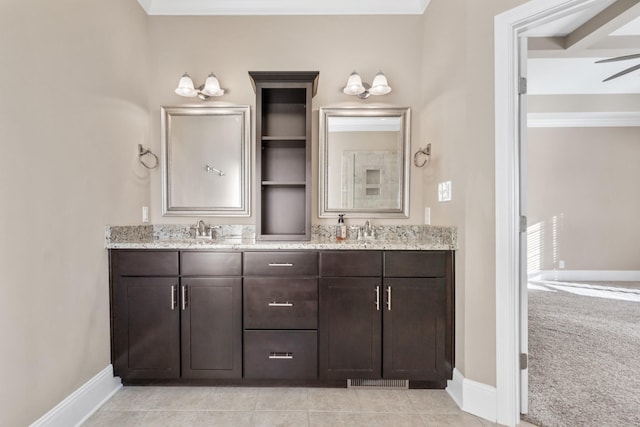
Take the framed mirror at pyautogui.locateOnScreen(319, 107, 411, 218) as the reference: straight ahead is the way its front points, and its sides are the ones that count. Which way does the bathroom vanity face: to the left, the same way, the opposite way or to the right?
the same way

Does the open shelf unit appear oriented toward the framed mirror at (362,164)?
no

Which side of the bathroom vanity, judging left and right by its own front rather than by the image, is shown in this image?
front

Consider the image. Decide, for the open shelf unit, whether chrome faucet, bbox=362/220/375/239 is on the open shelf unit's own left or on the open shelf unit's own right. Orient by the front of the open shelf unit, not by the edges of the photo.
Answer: on the open shelf unit's own left

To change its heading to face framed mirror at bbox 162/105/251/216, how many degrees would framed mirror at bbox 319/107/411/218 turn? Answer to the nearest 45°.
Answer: approximately 90° to its right

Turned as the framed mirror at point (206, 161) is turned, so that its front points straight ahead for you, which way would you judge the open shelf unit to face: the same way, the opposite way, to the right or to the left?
the same way

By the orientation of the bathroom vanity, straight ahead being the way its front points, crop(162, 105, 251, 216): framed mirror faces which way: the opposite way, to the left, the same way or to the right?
the same way

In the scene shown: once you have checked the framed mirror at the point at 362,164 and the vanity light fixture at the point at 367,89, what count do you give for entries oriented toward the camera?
2

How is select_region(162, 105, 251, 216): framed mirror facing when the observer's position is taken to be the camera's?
facing the viewer

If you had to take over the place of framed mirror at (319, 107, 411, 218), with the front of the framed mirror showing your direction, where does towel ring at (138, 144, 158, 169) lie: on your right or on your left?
on your right

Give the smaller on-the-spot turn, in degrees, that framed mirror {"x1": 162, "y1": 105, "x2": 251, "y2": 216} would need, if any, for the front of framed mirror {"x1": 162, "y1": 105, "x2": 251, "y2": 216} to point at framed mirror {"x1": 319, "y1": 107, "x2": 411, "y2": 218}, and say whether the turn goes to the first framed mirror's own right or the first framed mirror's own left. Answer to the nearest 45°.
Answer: approximately 90° to the first framed mirror's own left

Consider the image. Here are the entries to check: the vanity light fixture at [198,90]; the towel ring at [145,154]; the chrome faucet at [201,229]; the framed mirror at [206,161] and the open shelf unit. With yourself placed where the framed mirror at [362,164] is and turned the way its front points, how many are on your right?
5

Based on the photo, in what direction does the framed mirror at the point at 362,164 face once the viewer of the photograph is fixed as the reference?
facing the viewer
